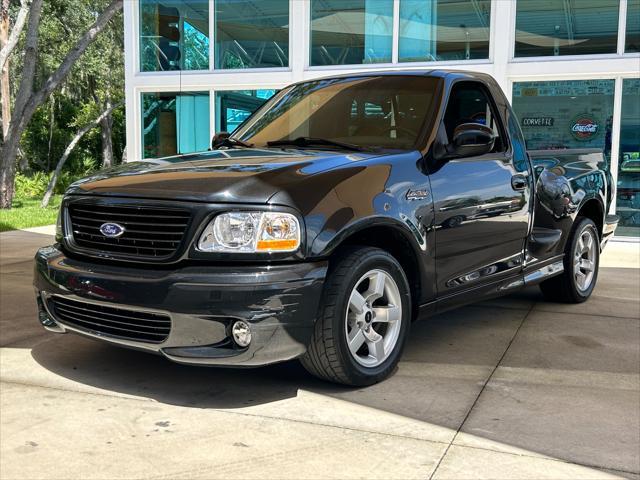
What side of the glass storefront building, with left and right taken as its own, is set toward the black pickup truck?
front

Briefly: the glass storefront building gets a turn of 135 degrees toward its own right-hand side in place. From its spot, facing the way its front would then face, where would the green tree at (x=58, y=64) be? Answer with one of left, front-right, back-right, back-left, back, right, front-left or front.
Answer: front

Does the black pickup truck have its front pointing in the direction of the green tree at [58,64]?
no

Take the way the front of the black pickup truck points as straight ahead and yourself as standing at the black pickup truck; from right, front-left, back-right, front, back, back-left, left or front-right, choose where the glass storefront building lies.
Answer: back-right

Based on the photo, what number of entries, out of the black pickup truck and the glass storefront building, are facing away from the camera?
0

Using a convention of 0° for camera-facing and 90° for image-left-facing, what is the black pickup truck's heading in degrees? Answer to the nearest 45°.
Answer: approximately 45°

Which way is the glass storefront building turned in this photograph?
toward the camera

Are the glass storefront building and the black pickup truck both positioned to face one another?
no
